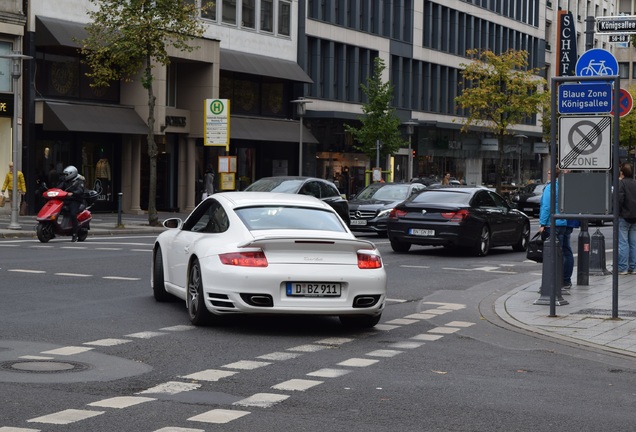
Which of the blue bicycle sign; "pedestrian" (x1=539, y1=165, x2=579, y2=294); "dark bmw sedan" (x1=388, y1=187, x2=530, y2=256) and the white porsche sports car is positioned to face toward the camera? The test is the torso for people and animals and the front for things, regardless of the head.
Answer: the blue bicycle sign

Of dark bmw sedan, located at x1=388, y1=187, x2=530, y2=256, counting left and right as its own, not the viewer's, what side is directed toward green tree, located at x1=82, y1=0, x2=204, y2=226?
left

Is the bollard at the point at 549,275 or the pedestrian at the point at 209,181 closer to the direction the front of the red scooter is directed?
the bollard

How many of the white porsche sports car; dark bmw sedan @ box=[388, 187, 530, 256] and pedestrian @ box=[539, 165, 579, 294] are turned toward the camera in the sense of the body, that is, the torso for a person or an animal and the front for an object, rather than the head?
0

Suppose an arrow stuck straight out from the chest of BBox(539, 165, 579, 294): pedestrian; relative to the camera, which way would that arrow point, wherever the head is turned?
to the viewer's left

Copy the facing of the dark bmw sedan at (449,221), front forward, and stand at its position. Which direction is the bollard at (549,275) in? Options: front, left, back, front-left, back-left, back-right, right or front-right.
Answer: back-right

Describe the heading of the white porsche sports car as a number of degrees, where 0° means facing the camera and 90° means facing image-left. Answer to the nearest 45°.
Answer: approximately 135°

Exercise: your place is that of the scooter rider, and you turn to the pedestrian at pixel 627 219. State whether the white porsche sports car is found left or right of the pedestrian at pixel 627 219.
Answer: right

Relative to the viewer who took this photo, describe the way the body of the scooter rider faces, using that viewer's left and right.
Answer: facing the viewer and to the left of the viewer

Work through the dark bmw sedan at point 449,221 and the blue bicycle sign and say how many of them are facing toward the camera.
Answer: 1

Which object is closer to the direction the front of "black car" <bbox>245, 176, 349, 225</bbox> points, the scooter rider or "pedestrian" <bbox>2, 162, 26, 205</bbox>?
the scooter rider

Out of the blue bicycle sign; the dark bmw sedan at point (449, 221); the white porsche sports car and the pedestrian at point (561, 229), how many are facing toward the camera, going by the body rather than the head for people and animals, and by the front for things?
1

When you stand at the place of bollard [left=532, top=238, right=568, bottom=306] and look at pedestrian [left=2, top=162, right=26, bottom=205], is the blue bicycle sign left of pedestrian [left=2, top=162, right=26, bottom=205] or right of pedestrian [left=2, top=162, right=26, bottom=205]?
right
